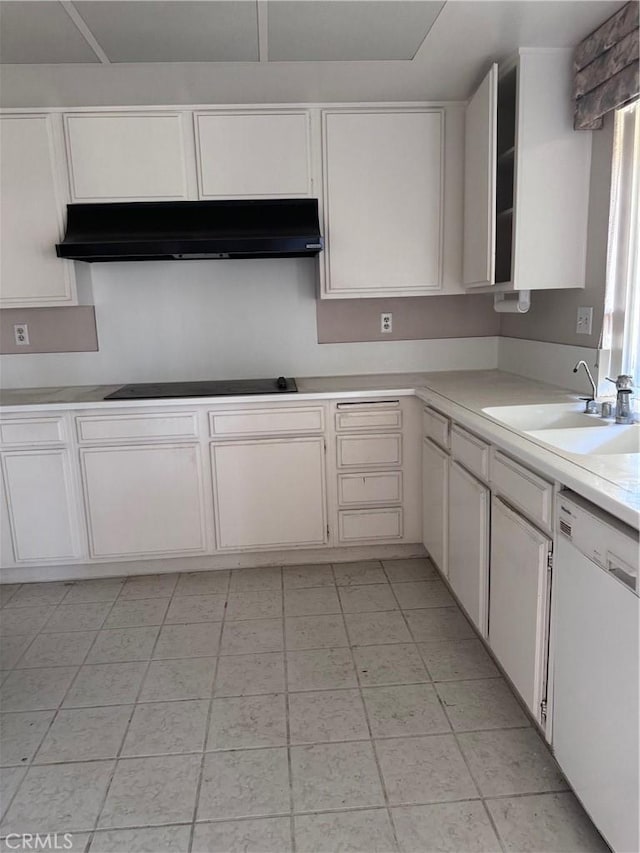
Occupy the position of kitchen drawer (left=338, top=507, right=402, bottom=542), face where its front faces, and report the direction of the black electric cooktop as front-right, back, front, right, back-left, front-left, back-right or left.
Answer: right

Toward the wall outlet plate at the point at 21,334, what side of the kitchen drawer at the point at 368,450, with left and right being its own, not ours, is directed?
right

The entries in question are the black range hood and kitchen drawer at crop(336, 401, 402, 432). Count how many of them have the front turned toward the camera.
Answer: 2

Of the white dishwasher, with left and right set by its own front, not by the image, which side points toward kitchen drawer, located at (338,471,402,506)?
right

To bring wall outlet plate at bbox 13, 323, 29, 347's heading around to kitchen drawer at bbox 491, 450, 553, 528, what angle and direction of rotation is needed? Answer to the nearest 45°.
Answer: approximately 45° to its left

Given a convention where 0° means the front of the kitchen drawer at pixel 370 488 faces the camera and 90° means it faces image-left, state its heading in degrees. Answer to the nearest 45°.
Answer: approximately 0°

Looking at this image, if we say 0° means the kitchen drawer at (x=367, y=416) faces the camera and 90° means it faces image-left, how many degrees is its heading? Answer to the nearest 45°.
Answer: approximately 0°

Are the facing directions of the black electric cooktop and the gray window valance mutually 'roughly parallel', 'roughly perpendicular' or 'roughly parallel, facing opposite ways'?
roughly perpendicular

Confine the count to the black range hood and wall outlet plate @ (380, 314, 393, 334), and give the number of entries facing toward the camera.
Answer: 2
